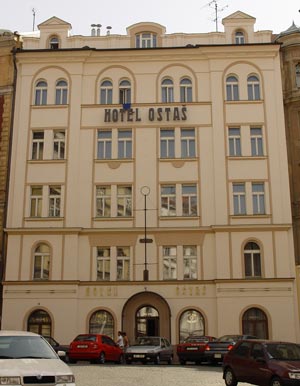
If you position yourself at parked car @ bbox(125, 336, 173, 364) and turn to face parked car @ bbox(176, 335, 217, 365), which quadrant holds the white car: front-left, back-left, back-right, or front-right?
back-right

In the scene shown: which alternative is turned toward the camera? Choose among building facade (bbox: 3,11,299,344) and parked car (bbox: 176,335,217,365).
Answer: the building facade

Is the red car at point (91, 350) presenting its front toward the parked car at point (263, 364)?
no

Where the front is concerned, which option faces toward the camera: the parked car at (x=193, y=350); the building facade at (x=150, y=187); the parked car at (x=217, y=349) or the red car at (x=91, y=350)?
the building facade

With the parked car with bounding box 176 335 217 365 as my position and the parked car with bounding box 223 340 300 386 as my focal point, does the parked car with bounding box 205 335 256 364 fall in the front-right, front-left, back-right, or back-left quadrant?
front-left

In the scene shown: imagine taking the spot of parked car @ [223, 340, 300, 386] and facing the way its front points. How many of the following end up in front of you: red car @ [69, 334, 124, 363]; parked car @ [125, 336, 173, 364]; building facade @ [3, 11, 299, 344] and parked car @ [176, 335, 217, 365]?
0

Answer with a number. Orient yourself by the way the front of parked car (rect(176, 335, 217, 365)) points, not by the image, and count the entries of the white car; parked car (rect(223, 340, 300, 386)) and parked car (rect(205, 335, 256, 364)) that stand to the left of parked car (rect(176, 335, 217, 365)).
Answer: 0

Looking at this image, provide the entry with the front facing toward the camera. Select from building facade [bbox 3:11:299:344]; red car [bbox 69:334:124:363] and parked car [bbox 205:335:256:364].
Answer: the building facade

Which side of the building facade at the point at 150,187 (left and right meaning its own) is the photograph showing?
front

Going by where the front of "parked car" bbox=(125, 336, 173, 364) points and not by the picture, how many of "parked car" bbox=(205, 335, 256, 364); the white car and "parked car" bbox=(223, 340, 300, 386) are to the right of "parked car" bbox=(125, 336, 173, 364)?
0

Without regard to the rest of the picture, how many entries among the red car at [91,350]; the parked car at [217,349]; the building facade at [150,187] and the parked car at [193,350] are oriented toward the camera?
1

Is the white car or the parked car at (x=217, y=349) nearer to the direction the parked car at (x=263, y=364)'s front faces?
the white car

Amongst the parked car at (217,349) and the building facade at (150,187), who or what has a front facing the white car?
the building facade

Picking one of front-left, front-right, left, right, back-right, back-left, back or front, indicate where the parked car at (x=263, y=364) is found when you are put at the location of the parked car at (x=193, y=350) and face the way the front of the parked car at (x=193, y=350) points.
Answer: back-right
